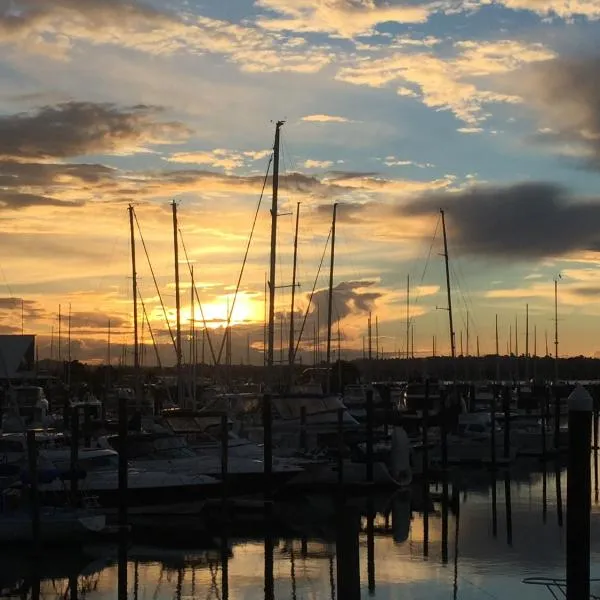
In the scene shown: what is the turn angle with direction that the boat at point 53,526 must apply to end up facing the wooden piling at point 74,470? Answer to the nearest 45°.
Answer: approximately 90° to its left

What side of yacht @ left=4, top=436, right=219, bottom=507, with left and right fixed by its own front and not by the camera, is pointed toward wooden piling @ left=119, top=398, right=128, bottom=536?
right

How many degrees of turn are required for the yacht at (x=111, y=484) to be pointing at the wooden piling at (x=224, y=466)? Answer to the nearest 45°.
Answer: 0° — it already faces it

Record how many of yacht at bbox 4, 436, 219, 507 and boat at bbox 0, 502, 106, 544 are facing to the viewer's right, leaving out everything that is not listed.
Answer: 2

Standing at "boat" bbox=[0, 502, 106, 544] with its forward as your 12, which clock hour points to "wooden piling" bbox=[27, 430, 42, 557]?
The wooden piling is roughly at 4 o'clock from the boat.

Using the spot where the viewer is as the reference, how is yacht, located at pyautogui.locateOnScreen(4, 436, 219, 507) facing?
facing to the right of the viewer

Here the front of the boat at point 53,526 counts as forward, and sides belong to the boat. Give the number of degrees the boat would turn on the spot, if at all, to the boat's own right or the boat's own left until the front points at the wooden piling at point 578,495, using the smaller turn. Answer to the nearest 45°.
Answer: approximately 45° to the boat's own right

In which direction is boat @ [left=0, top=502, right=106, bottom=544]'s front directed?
to the viewer's right
